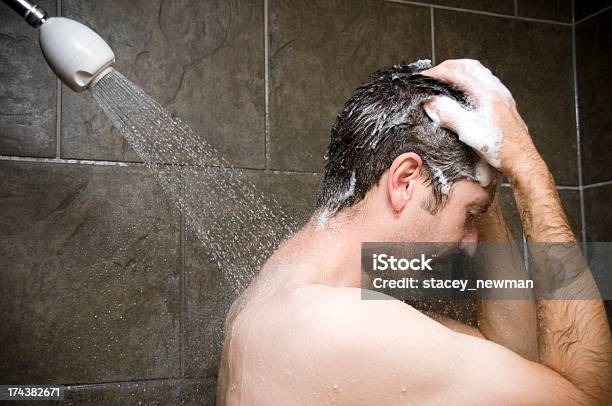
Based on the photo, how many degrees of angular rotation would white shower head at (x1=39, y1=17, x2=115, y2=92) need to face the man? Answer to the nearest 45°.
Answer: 0° — it already faces them

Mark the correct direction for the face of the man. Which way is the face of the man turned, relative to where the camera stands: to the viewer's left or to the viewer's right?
to the viewer's right

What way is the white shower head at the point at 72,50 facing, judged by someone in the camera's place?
facing to the right of the viewer
